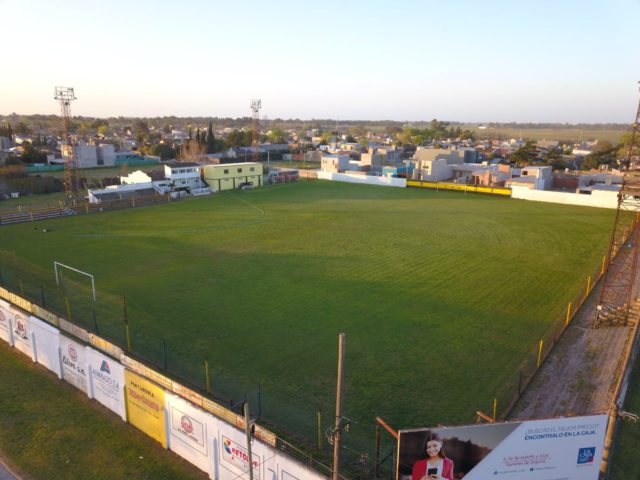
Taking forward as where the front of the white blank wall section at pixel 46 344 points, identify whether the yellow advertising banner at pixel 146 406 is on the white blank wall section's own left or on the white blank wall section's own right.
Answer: on the white blank wall section's own left

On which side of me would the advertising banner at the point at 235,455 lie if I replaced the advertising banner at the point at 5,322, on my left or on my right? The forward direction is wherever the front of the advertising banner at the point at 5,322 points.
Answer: on my left

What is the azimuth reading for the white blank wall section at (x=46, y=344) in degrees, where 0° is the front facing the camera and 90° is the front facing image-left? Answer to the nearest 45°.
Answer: approximately 45°

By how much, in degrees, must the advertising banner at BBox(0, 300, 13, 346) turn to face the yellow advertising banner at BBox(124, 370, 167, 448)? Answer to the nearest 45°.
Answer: approximately 45° to its left

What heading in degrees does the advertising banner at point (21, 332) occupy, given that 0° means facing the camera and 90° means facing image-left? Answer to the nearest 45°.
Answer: approximately 45°

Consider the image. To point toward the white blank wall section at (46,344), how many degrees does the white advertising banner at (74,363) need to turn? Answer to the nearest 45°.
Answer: approximately 90° to its right

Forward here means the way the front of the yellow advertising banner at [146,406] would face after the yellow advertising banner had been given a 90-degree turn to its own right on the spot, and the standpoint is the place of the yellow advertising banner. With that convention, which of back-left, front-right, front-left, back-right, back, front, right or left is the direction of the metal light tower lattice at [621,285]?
back-right

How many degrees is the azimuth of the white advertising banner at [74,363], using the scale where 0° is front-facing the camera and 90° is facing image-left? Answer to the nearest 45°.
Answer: approximately 45°
